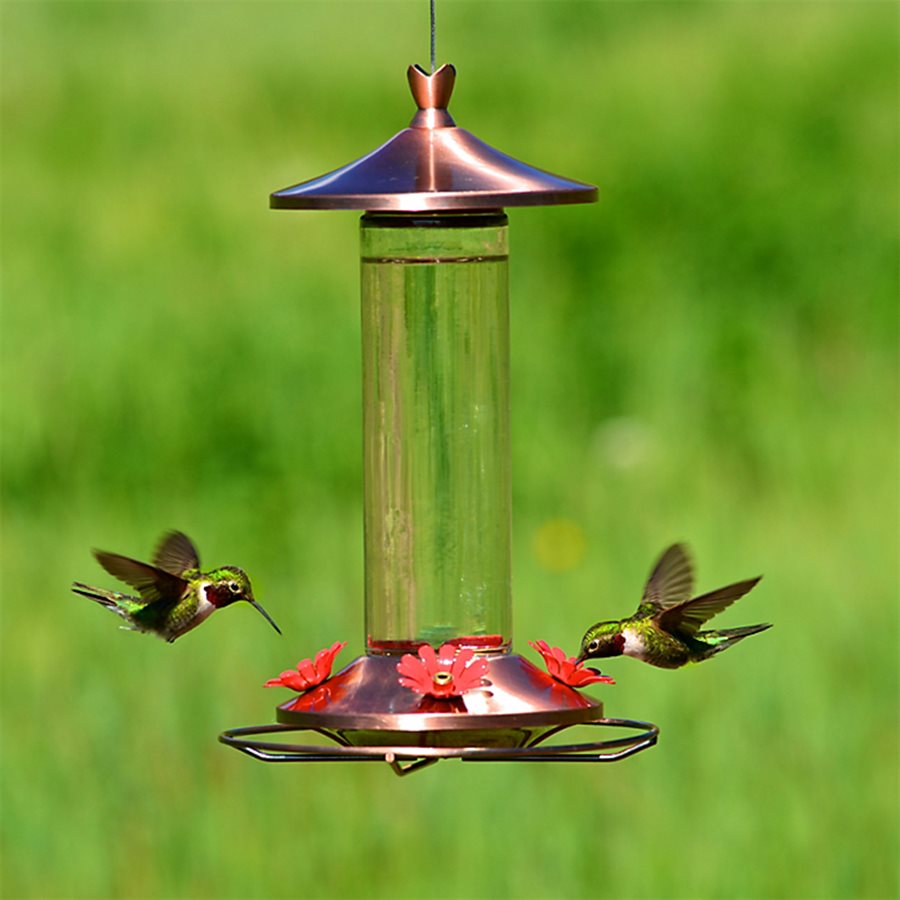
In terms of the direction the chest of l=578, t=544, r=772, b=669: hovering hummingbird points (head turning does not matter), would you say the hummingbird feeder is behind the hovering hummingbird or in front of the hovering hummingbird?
in front

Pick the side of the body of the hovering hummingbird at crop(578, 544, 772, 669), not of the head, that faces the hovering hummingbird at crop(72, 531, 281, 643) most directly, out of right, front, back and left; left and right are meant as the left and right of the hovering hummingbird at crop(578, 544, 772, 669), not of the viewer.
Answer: front

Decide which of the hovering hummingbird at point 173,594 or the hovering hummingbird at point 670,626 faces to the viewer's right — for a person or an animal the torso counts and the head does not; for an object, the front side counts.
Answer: the hovering hummingbird at point 173,594

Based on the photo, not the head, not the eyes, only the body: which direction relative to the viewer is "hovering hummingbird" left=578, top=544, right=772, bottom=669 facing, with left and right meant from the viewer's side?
facing to the left of the viewer

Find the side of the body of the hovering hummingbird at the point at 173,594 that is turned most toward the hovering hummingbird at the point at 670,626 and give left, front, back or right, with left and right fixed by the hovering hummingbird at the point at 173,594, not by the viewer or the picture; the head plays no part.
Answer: front

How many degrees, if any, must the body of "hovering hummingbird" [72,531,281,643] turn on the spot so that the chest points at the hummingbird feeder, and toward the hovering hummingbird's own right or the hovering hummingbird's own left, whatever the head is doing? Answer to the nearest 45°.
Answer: approximately 45° to the hovering hummingbird's own right

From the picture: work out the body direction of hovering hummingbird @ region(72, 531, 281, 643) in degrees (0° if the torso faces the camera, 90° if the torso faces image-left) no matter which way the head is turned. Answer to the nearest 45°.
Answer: approximately 270°

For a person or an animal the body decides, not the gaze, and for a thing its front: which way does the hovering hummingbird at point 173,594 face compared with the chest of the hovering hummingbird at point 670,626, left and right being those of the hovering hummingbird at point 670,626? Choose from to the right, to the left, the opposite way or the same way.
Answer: the opposite way

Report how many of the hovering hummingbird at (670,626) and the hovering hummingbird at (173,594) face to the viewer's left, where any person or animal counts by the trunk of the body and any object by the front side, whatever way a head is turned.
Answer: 1
